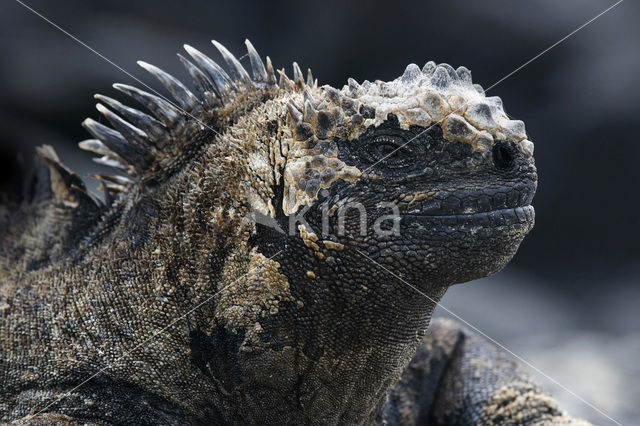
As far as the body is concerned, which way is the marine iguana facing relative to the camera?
to the viewer's right
